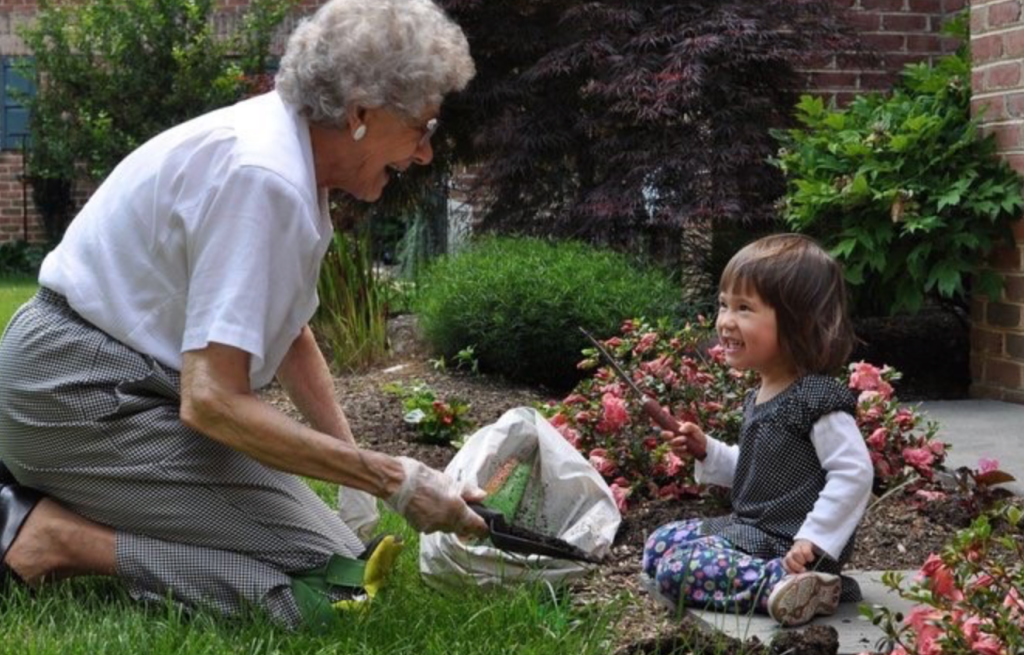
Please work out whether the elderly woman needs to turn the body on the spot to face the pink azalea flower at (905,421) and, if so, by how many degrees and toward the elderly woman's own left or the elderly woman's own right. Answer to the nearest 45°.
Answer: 0° — they already face it

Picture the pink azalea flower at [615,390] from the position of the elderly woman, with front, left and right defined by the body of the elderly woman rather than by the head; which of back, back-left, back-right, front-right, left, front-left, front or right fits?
front-left

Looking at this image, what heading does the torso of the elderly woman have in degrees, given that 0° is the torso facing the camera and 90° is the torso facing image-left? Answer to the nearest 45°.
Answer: approximately 270°

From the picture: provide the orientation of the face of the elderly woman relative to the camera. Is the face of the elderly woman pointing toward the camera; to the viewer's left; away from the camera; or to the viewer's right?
to the viewer's right

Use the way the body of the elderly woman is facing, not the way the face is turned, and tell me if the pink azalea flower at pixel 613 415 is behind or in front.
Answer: in front

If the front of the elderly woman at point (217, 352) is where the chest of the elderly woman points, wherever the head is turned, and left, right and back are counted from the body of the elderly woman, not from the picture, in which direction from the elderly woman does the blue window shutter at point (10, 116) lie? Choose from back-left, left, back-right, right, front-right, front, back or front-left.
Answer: left

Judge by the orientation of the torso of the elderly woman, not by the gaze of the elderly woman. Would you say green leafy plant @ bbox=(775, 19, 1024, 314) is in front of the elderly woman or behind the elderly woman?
in front

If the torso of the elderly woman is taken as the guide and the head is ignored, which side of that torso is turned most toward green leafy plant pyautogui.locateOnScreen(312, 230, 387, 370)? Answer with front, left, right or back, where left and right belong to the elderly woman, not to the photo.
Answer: left

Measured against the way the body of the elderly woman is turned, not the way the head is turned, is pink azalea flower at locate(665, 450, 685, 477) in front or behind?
in front

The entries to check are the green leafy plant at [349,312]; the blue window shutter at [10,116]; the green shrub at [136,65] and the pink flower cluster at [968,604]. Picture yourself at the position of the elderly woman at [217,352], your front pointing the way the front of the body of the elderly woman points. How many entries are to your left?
3
